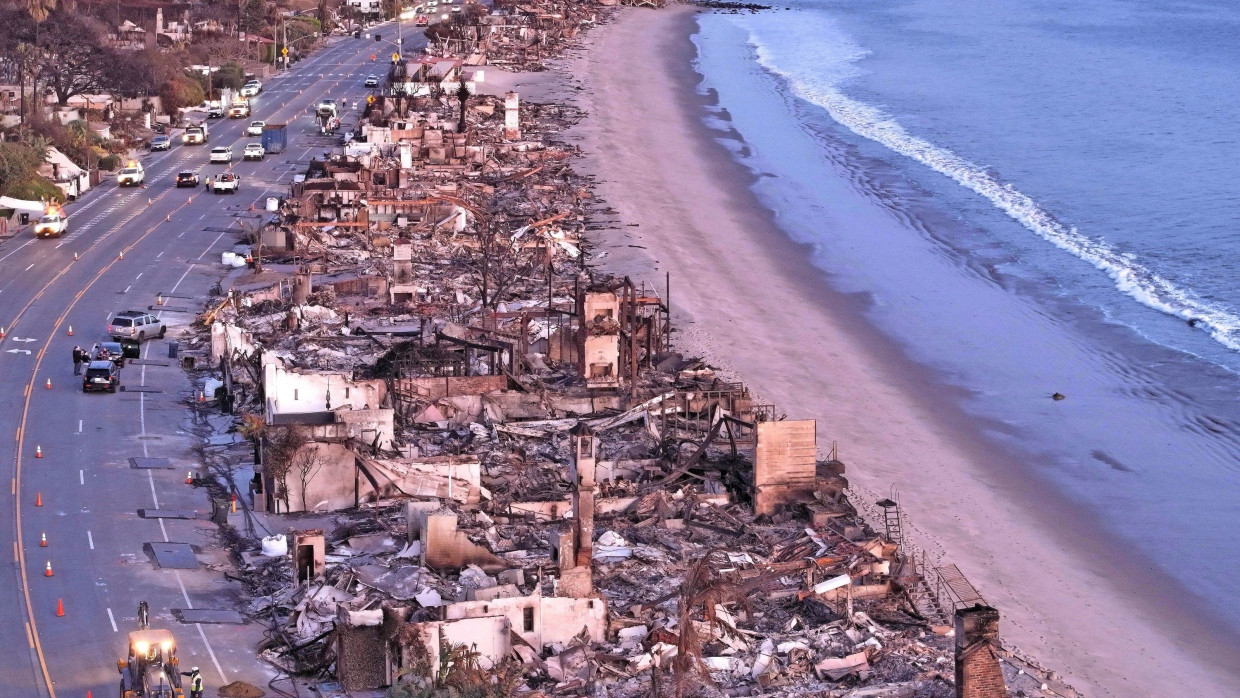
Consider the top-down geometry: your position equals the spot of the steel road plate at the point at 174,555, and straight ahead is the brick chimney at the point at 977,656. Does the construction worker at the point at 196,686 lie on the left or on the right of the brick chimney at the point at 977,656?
right

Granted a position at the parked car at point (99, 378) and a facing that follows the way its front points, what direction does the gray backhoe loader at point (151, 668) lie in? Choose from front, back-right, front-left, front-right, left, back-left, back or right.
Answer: back

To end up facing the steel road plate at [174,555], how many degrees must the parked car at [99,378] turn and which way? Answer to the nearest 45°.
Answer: approximately 180°

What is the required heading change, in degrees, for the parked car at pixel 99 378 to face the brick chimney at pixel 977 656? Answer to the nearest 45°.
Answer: approximately 135° to its right

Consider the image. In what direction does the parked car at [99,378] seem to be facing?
away from the camera
